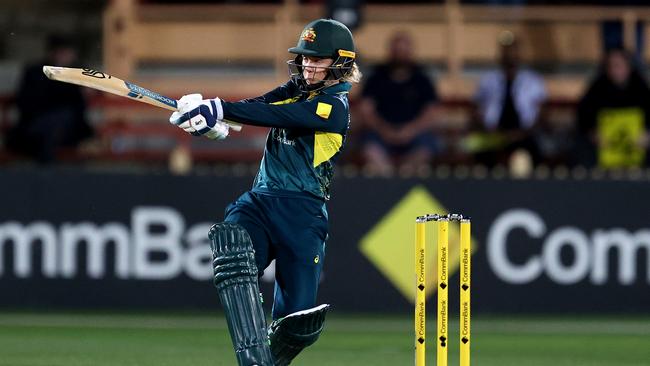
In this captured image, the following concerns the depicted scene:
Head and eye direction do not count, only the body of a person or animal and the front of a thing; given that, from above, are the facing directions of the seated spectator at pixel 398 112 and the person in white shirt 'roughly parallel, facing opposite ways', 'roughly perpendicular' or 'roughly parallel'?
roughly parallel

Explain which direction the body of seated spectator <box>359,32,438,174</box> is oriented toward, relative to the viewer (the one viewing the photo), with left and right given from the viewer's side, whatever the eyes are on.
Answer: facing the viewer

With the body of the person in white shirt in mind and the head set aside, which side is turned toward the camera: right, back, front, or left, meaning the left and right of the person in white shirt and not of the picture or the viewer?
front

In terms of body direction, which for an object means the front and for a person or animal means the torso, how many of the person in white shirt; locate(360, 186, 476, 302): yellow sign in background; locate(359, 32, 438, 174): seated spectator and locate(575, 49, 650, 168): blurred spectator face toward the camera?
4

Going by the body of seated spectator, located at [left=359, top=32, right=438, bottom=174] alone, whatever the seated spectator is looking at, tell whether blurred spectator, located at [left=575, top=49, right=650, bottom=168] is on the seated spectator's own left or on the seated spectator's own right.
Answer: on the seated spectator's own left

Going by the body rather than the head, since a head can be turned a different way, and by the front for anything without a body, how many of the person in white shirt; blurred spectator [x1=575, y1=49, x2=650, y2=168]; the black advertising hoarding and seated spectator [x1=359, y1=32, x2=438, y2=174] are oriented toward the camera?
4

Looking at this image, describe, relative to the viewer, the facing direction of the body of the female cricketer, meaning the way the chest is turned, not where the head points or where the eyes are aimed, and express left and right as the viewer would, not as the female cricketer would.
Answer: facing the viewer and to the left of the viewer

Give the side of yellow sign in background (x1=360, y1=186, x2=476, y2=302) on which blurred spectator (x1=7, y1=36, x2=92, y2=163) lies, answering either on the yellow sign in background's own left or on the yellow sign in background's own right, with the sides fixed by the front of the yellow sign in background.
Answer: on the yellow sign in background's own right

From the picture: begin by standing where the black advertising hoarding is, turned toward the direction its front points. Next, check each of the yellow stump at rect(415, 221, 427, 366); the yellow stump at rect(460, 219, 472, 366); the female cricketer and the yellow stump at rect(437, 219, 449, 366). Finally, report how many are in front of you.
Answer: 4

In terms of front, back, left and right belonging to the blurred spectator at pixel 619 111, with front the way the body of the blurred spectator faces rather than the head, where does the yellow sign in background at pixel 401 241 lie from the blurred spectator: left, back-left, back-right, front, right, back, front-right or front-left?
front-right

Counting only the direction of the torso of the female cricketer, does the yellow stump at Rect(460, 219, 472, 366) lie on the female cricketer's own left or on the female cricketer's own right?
on the female cricketer's own left

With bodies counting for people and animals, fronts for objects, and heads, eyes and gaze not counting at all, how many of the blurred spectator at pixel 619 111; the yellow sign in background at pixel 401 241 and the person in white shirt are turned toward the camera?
3

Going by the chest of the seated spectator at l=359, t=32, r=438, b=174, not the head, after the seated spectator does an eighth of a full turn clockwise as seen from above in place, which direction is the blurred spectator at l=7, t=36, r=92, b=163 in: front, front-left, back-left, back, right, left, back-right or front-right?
front-right

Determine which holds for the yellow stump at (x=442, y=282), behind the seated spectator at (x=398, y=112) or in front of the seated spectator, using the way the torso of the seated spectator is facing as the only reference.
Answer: in front

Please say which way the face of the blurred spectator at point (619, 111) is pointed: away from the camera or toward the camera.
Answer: toward the camera

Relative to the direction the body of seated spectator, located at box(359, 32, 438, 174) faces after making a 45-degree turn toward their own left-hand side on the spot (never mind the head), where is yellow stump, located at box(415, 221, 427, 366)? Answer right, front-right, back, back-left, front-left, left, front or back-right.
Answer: front-right

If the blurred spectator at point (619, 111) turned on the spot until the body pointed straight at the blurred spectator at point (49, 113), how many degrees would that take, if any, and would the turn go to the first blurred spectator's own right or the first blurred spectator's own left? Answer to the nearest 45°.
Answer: approximately 90° to the first blurred spectator's own right

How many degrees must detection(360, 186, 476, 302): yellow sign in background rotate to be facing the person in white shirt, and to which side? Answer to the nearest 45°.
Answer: approximately 135° to its left
